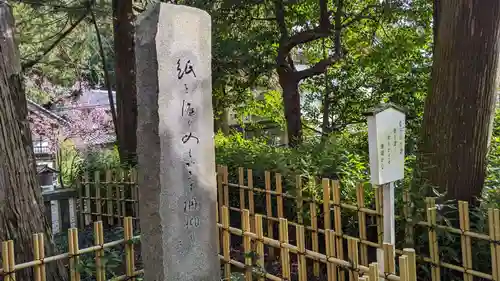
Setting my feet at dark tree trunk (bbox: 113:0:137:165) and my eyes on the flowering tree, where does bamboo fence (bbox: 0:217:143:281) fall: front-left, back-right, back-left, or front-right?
back-left

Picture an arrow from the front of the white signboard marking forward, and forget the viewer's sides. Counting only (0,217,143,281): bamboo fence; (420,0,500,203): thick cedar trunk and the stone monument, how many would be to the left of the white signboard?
1

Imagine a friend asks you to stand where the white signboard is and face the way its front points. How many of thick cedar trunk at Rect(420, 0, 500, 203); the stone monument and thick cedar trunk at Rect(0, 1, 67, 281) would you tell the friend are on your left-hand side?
1

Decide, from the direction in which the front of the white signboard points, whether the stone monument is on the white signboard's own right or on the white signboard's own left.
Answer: on the white signboard's own right

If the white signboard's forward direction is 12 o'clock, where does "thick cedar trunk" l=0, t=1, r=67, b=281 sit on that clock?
The thick cedar trunk is roughly at 4 o'clock from the white signboard.

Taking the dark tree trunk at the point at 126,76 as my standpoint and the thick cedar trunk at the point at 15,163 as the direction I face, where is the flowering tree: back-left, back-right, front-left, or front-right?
back-right

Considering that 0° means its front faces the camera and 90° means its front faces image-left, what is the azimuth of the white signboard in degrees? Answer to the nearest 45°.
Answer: approximately 315°

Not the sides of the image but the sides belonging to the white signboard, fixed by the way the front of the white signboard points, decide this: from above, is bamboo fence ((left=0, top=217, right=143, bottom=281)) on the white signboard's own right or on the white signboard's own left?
on the white signboard's own right

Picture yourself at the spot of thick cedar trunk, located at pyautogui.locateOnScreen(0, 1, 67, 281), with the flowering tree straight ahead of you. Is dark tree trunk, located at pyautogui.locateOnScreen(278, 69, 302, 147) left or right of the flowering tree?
right

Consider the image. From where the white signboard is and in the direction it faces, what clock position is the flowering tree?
The flowering tree is roughly at 6 o'clock from the white signboard.
